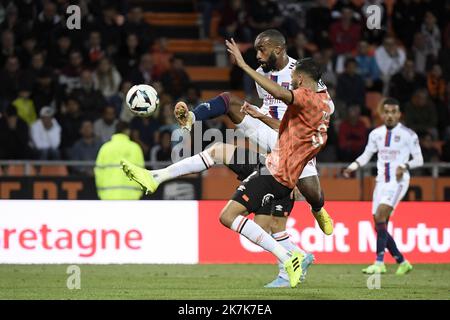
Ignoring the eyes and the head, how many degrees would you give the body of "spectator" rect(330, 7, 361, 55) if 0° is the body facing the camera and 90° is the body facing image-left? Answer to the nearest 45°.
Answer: approximately 0°

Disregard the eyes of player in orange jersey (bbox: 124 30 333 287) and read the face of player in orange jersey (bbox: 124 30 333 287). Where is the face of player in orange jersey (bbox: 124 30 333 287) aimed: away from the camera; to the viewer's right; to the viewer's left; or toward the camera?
to the viewer's left

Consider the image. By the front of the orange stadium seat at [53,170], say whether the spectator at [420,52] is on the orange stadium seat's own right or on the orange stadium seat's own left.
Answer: on the orange stadium seat's own left

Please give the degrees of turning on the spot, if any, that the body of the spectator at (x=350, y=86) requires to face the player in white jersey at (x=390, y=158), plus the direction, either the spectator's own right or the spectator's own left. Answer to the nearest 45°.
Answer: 0° — they already face them

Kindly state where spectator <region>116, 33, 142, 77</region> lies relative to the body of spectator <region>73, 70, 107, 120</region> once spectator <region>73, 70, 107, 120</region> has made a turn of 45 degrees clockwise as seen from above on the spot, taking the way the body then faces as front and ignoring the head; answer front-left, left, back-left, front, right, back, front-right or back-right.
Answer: back
